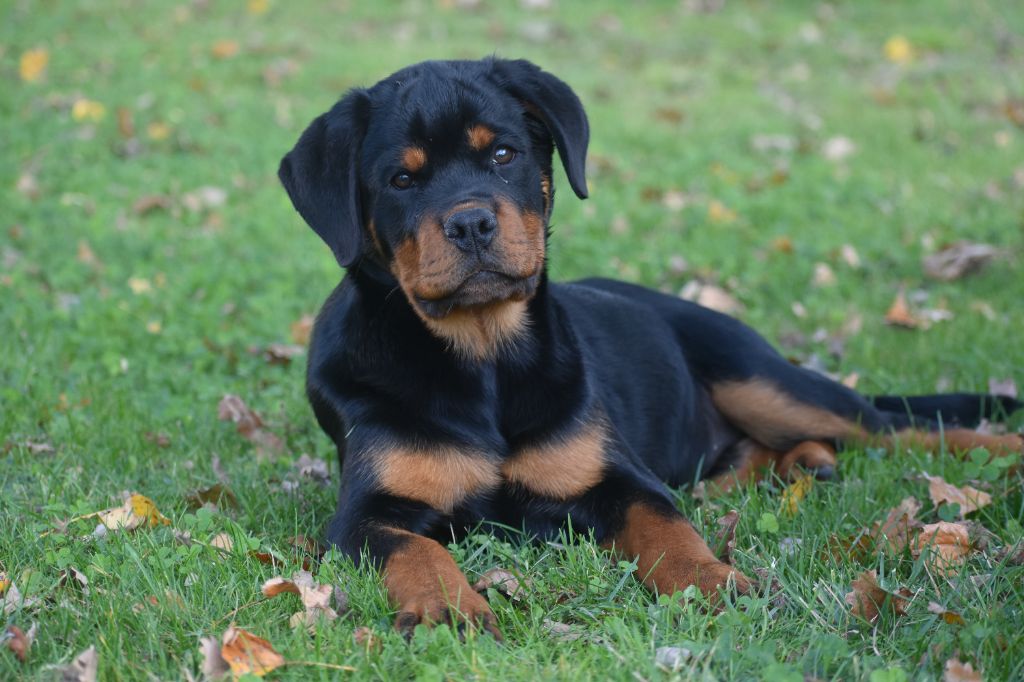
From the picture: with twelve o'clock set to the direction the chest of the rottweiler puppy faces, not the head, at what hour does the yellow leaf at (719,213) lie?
The yellow leaf is roughly at 5 o'clock from the rottweiler puppy.

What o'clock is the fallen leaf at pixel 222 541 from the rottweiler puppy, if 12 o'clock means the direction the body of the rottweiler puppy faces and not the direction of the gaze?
The fallen leaf is roughly at 12 o'clock from the rottweiler puppy.

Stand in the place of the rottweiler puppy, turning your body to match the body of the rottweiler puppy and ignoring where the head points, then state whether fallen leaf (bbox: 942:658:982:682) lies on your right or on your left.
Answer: on your left

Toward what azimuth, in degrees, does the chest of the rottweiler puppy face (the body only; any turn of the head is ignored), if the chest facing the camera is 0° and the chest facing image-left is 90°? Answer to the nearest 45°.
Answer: approximately 45°

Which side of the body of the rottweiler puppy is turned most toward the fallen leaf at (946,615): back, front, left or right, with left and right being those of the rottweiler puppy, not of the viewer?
left

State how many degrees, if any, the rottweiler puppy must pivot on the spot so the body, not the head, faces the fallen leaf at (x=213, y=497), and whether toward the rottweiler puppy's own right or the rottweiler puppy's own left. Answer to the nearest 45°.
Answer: approximately 45° to the rottweiler puppy's own right

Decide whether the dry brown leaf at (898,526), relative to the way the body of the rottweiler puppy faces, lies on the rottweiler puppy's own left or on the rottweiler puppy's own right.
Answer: on the rottweiler puppy's own left

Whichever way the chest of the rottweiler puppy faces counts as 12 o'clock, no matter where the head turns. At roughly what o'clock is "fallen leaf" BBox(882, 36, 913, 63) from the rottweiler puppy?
The fallen leaf is roughly at 5 o'clock from the rottweiler puppy.
